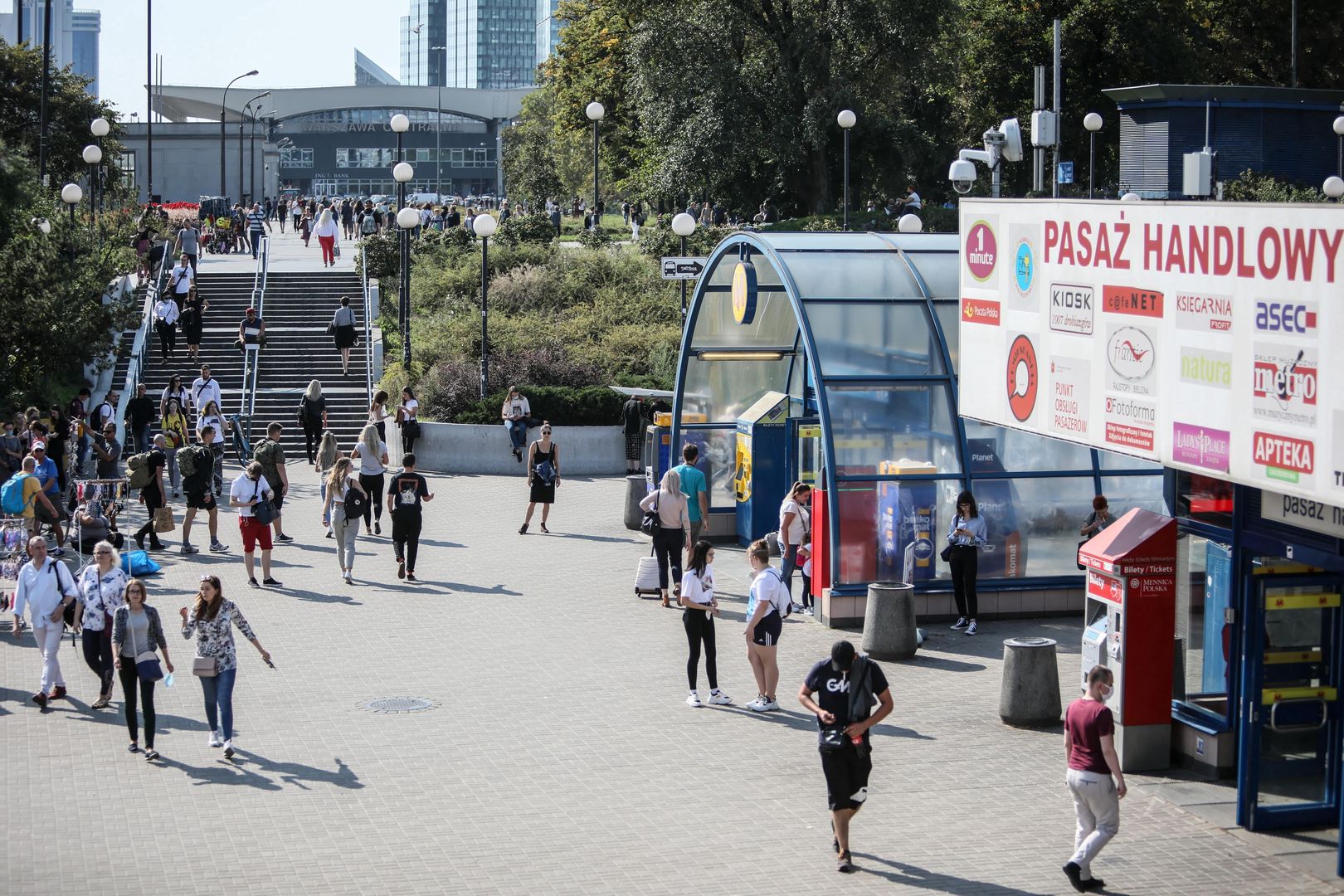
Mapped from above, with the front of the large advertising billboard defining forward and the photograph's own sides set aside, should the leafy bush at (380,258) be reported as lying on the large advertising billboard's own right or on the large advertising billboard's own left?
on the large advertising billboard's own right

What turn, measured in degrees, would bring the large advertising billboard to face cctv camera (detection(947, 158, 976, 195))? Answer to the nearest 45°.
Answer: approximately 135° to its right

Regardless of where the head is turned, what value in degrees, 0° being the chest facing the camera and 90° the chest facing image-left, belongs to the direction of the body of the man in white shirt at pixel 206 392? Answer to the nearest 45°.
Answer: approximately 0°

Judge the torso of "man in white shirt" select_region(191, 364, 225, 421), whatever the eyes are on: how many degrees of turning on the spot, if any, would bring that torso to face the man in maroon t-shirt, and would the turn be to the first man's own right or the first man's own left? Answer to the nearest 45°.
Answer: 0° — they already face them

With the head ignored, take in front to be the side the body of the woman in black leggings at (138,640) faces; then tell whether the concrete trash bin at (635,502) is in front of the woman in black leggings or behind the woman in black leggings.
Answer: behind

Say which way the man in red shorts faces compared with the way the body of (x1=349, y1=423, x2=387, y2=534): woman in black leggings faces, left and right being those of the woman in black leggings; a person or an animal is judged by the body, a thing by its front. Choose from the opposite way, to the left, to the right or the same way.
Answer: the opposite way
